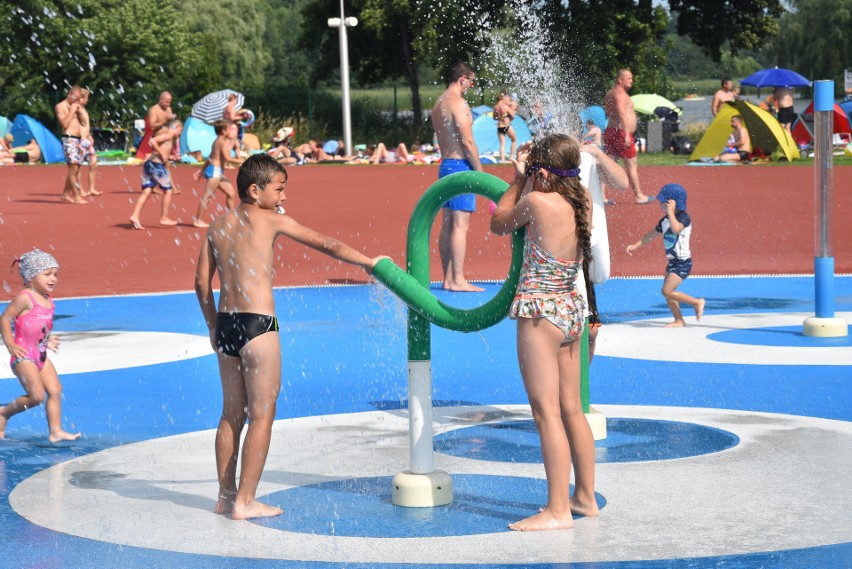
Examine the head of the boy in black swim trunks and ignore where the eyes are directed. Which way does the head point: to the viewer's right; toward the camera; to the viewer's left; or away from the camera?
to the viewer's right

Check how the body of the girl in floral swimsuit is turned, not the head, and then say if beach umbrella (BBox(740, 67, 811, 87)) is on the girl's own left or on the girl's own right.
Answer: on the girl's own right

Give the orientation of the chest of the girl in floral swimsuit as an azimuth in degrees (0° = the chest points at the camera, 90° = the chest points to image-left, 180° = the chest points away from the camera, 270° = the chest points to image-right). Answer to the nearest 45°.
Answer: approximately 135°

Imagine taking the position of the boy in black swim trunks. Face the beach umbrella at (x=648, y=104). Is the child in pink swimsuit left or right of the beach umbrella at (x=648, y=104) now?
left

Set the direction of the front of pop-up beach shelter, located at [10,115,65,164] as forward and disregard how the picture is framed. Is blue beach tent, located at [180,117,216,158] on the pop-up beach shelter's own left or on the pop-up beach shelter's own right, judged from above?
on the pop-up beach shelter's own left

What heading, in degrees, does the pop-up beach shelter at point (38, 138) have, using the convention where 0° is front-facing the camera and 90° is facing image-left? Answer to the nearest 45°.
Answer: approximately 45°

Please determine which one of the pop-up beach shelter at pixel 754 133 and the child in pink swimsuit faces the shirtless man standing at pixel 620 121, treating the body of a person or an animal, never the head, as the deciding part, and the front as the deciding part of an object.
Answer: the pop-up beach shelter

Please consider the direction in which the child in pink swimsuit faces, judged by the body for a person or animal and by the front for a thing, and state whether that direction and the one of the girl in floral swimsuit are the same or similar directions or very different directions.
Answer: very different directions

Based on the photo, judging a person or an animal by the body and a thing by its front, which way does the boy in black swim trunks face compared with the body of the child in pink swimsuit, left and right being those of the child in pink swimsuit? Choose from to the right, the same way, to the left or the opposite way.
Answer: to the left

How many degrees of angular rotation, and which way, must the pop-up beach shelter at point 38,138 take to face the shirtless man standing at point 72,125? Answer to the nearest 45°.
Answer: approximately 45° to its left
